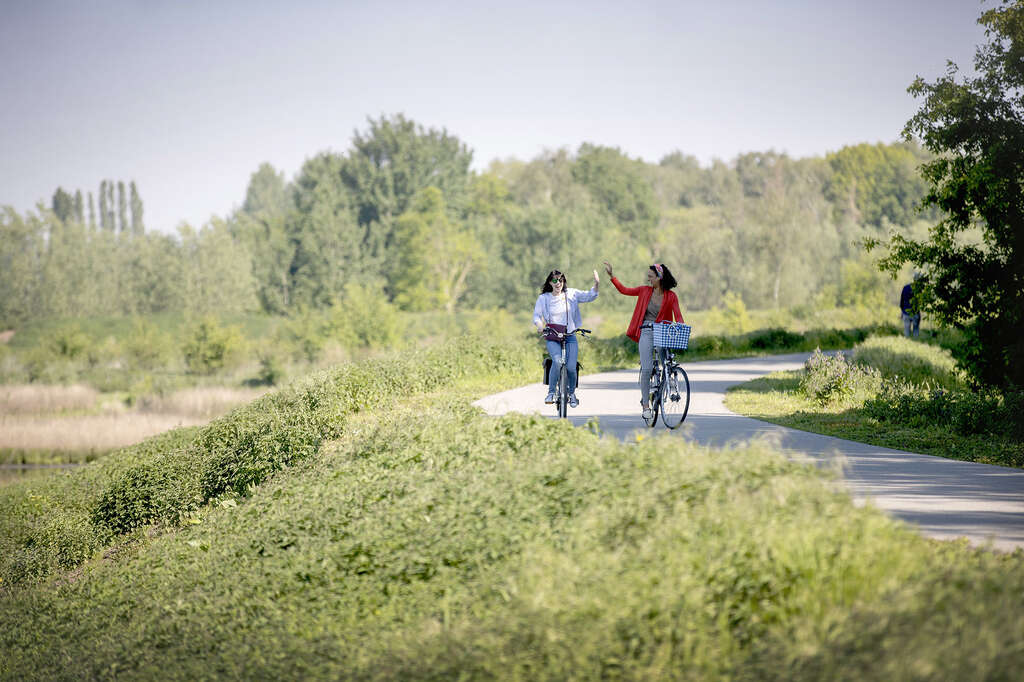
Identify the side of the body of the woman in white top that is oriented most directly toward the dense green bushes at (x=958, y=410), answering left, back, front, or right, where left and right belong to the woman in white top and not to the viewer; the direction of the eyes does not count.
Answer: left

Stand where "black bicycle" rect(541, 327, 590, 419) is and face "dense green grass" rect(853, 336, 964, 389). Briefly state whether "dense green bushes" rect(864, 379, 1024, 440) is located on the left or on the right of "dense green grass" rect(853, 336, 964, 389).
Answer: right

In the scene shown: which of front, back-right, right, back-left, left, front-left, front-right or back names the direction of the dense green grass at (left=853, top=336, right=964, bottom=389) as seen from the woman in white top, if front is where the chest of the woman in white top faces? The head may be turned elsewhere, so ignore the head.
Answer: back-left

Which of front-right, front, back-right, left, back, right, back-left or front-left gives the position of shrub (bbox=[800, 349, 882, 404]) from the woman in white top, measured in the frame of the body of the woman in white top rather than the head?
back-left

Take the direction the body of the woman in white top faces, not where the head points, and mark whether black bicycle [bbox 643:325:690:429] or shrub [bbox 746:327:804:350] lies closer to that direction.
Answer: the black bicycle

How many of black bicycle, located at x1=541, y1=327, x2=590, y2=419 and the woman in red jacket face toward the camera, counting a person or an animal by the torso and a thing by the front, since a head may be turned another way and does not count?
2

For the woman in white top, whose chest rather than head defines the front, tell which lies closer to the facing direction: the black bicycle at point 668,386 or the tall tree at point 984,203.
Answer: the black bicycle

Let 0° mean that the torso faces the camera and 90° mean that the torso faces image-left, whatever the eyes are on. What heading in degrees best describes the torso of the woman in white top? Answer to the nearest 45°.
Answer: approximately 0°

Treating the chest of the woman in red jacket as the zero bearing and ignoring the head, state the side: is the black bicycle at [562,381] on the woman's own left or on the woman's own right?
on the woman's own right

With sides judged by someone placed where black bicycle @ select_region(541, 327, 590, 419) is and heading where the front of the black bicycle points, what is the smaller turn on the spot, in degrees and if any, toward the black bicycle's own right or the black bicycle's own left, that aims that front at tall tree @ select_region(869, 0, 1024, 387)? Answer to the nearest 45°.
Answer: approximately 135° to the black bicycle's own left
